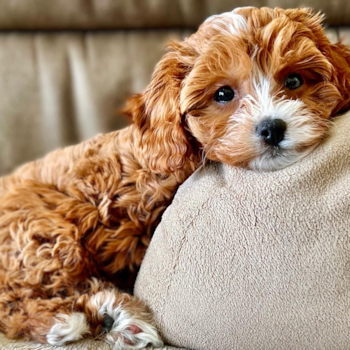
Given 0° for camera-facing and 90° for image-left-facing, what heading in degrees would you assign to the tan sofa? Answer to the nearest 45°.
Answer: approximately 0°
